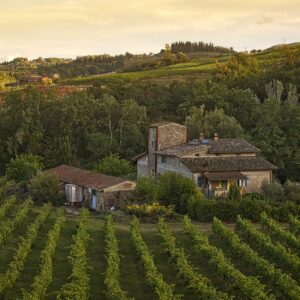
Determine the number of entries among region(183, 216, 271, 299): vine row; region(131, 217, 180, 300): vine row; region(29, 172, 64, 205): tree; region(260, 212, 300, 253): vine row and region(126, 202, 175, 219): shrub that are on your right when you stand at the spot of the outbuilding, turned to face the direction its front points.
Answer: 1

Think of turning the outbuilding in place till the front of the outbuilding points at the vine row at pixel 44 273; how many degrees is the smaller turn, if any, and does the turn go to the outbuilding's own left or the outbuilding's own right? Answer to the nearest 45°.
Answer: approximately 45° to the outbuilding's own left

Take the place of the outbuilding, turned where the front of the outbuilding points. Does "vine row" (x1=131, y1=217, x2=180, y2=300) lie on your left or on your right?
on your left

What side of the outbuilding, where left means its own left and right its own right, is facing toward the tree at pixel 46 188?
right

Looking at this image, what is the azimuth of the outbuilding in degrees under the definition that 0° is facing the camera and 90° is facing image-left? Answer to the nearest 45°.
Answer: approximately 45°

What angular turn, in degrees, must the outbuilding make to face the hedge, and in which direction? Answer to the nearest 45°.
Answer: approximately 90° to its left

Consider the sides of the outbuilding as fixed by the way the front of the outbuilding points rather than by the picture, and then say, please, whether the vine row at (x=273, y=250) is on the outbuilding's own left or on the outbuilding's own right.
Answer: on the outbuilding's own left

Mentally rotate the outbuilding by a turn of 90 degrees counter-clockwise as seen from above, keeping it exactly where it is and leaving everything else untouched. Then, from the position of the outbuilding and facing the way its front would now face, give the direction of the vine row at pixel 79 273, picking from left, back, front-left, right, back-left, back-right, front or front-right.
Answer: front-right

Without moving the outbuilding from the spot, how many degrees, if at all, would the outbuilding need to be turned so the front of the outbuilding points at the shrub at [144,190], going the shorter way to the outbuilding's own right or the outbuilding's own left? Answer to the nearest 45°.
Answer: approximately 90° to the outbuilding's own left

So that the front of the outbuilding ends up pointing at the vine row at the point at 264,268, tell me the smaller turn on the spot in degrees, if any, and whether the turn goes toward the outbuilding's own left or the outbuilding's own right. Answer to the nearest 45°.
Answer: approximately 45° to the outbuilding's own left

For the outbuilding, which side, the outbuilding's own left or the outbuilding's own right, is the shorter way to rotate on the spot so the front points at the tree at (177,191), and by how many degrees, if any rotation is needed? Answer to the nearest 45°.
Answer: approximately 90° to the outbuilding's own left

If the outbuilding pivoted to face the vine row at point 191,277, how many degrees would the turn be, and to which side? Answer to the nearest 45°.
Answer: approximately 45° to its left
